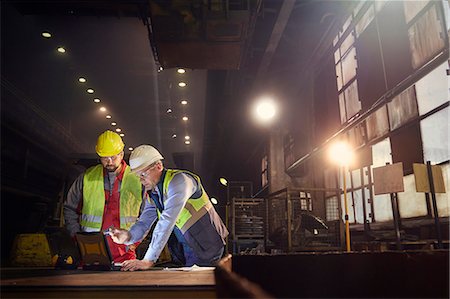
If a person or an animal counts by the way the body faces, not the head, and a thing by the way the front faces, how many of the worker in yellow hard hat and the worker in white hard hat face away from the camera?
0

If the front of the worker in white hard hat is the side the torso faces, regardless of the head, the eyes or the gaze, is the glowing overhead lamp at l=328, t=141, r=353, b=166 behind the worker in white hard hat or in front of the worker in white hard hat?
behind

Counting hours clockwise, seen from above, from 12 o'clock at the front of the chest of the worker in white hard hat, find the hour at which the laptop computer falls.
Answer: The laptop computer is roughly at 1 o'clock from the worker in white hard hat.

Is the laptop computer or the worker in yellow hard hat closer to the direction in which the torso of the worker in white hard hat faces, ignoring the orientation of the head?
the laptop computer

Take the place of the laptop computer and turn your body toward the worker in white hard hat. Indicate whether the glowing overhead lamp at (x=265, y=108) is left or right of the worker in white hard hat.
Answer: left

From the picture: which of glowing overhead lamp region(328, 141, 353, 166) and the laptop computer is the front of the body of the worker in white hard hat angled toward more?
the laptop computer

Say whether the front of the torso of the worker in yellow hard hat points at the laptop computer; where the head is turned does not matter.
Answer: yes

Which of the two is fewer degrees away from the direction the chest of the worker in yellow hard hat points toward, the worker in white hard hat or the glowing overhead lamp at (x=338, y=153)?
the worker in white hard hat

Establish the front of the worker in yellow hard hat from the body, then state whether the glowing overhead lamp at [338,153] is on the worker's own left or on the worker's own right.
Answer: on the worker's own left

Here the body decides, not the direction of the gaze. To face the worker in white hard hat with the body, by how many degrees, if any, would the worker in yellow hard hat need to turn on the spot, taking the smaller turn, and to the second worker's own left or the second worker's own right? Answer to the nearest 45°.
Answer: approximately 45° to the second worker's own left

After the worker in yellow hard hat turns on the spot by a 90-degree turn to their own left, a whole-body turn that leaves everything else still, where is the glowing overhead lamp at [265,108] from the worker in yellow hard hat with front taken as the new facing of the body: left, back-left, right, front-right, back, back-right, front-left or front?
front-left
